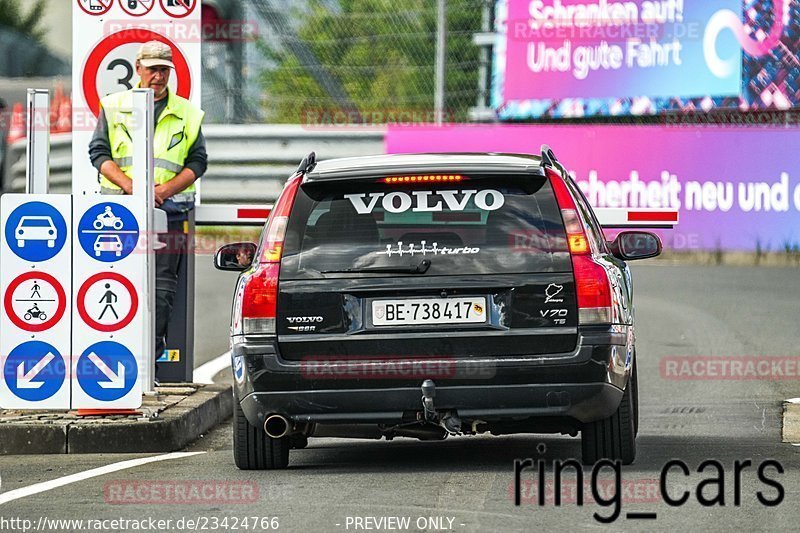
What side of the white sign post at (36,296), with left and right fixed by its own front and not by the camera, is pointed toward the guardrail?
back

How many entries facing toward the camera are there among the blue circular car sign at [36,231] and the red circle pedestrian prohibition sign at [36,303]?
2

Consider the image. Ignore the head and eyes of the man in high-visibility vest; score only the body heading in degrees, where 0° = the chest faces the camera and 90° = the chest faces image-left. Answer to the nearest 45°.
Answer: approximately 0°

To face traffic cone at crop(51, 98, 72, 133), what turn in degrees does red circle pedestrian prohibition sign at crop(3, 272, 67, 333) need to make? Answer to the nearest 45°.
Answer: approximately 180°

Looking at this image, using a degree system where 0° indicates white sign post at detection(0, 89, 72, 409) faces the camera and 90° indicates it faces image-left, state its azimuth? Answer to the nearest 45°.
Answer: approximately 0°

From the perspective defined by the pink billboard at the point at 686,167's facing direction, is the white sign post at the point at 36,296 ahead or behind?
ahead

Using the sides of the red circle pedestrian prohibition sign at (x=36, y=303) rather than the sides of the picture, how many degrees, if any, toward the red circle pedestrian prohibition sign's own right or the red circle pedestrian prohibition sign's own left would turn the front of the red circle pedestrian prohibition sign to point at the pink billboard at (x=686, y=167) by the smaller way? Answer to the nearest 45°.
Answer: approximately 135° to the red circle pedestrian prohibition sign's own left

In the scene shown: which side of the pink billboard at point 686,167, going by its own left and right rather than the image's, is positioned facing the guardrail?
right

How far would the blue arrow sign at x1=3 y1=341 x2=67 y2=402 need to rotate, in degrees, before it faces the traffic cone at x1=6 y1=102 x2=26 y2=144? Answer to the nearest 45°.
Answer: approximately 180°
